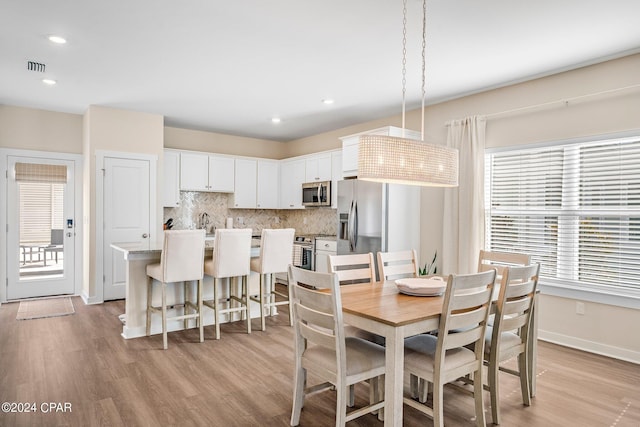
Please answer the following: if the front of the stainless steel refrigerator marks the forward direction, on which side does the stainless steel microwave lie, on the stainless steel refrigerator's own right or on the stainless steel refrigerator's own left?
on the stainless steel refrigerator's own right

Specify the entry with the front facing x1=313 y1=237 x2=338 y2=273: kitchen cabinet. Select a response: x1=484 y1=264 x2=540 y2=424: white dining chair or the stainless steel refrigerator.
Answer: the white dining chair

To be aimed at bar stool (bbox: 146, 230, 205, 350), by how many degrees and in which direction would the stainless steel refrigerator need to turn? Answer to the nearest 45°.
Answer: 0° — it already faces it

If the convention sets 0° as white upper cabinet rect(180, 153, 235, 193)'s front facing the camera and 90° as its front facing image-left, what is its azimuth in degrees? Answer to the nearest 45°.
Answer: approximately 0°

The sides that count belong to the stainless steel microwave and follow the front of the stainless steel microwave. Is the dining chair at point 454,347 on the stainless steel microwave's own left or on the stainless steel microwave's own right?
on the stainless steel microwave's own left

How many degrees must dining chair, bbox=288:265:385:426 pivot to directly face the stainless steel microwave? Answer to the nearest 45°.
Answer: approximately 45° to its left

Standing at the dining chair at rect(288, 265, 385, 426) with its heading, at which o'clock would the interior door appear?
The interior door is roughly at 9 o'clock from the dining chair.

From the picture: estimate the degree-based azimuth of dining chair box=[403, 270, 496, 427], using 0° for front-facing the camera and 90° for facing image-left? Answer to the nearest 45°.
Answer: approximately 135°

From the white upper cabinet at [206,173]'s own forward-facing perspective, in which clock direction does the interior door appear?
The interior door is roughly at 2 o'clock from the white upper cabinet.

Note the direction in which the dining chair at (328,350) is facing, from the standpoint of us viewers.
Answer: facing away from the viewer and to the right of the viewer

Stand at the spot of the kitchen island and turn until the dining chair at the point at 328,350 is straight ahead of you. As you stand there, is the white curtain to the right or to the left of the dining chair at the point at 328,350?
left
